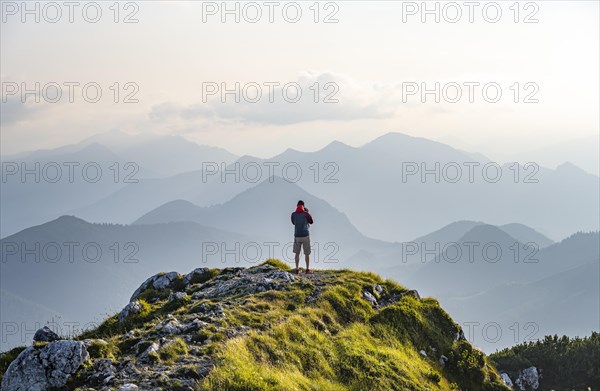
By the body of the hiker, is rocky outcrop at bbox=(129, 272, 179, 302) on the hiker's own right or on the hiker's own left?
on the hiker's own left

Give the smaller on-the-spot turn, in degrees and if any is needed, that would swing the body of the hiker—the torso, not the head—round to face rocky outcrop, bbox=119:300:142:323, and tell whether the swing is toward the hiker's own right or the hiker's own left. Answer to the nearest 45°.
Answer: approximately 135° to the hiker's own left

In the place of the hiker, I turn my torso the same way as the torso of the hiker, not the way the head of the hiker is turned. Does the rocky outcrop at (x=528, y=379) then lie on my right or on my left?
on my right

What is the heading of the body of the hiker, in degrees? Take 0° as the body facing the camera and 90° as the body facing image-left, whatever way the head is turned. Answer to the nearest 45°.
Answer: approximately 180°

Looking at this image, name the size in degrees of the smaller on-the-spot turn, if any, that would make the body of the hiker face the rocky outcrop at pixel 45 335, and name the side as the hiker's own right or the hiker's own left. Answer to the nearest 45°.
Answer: approximately 135° to the hiker's own left
